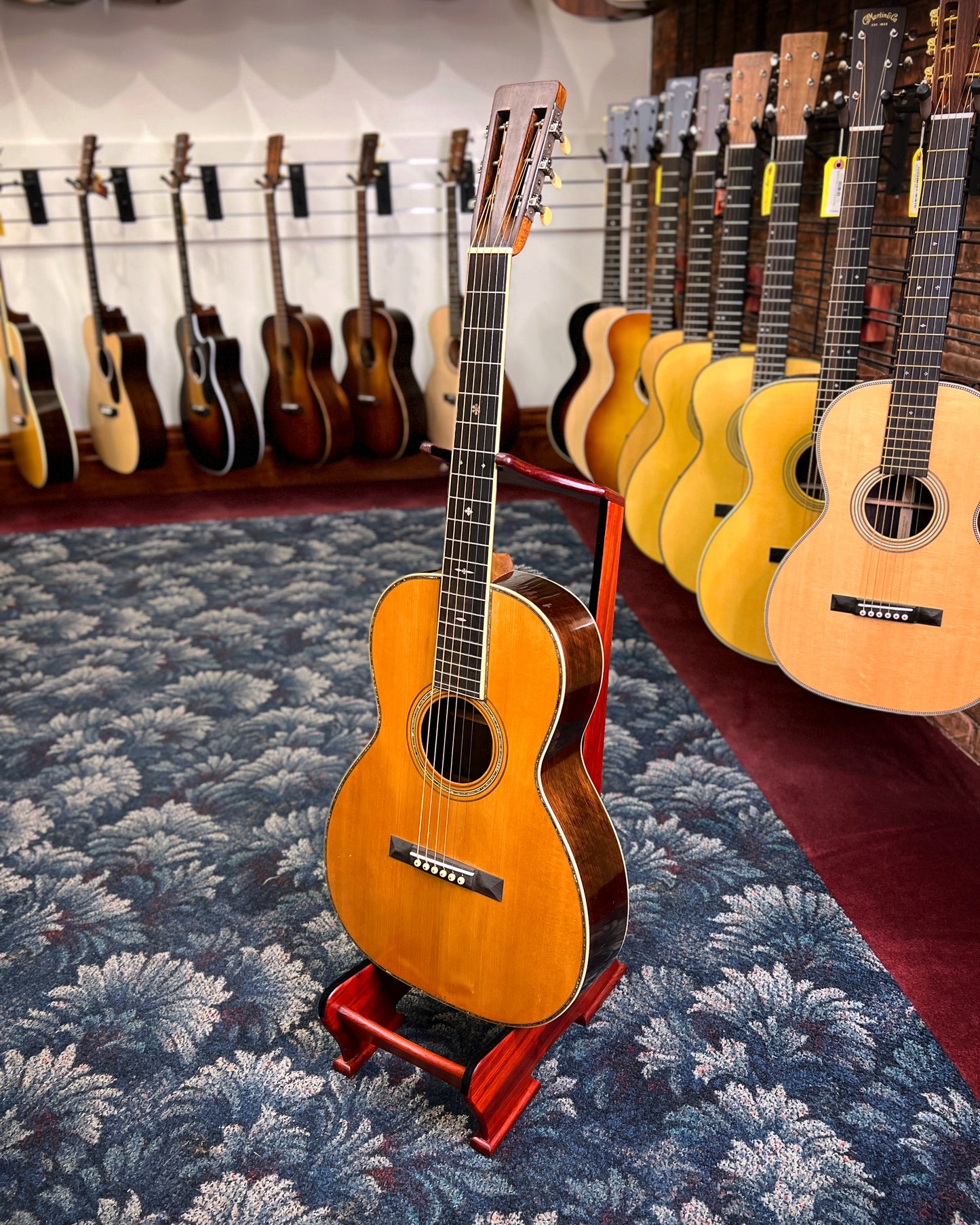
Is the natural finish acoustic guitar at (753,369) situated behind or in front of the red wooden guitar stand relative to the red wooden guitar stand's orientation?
behind

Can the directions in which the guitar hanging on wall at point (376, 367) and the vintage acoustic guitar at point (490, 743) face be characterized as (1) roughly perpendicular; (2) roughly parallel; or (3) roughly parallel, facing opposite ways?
roughly parallel

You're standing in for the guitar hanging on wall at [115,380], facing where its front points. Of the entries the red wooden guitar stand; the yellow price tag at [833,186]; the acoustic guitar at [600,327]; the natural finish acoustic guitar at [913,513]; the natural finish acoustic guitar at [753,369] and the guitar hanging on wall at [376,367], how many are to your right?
0

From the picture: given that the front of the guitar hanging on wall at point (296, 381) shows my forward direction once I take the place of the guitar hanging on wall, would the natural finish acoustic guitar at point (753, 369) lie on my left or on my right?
on my left

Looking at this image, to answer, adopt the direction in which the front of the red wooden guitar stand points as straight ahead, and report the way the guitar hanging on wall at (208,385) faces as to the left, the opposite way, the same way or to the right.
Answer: the same way

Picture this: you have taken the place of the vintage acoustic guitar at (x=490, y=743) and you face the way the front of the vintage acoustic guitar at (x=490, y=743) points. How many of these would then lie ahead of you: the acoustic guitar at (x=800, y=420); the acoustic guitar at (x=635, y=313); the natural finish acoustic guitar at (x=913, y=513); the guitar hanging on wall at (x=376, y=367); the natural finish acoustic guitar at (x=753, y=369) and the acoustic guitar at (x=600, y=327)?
0

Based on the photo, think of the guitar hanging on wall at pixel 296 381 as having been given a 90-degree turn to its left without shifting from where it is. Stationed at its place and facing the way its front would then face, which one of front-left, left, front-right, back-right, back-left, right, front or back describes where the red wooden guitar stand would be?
front-right

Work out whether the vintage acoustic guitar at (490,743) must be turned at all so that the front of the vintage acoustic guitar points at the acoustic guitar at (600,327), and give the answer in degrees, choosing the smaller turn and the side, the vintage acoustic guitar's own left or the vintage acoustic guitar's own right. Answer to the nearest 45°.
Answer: approximately 135° to the vintage acoustic guitar's own right

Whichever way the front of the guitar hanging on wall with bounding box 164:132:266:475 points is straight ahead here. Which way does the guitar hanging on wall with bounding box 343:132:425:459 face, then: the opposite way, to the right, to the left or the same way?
the same way

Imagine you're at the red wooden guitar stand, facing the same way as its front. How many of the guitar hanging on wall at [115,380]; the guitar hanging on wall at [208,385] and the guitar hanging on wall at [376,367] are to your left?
0

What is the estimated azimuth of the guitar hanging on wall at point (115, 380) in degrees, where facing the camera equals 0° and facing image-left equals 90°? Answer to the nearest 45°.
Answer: approximately 45°

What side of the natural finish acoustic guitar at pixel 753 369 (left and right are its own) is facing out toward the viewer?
front

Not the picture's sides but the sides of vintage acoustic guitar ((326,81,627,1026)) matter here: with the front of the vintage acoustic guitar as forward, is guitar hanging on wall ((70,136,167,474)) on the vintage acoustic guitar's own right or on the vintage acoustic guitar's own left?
on the vintage acoustic guitar's own right

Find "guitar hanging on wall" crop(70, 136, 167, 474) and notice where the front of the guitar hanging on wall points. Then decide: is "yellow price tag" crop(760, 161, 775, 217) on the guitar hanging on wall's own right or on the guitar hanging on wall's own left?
on the guitar hanging on wall's own left

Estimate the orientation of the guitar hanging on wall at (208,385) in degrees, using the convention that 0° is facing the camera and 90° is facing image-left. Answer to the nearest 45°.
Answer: approximately 45°

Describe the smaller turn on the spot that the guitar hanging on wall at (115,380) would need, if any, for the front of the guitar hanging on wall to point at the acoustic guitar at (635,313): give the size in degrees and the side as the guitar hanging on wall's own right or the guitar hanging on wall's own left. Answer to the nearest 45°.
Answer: approximately 90° to the guitar hanging on wall's own left

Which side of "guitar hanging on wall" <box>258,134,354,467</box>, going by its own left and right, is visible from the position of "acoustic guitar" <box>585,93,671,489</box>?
left

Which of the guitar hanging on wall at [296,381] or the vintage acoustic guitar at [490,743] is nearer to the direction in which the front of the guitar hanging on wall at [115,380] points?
the vintage acoustic guitar

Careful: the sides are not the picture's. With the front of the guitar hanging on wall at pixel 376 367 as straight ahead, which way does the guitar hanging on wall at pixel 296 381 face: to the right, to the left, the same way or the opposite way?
the same way
